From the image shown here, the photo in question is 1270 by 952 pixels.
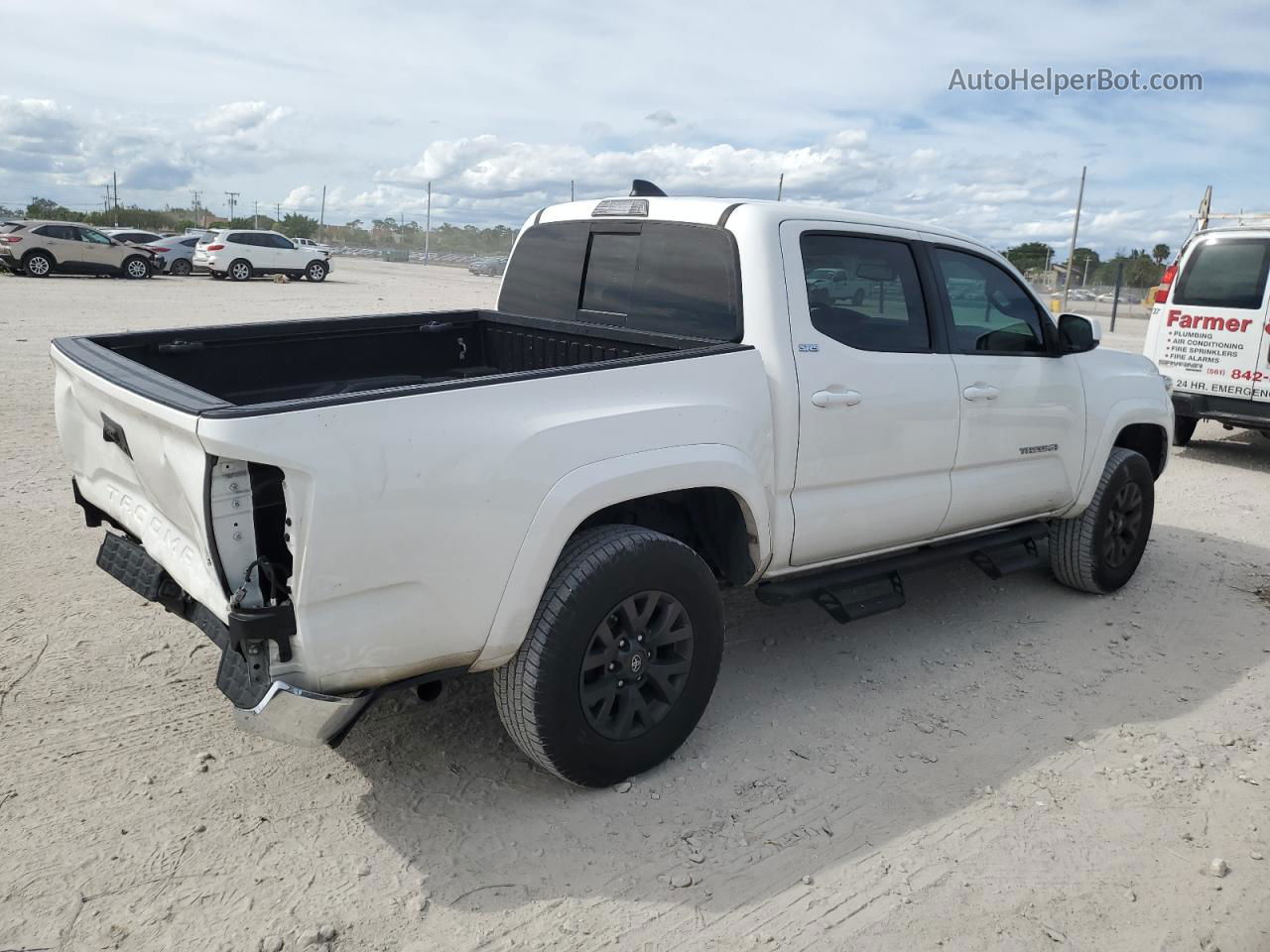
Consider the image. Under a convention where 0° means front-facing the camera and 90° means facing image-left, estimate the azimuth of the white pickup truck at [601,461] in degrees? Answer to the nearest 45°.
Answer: approximately 225°

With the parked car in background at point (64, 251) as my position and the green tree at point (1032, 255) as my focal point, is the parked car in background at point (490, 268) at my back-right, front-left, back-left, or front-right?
front-left

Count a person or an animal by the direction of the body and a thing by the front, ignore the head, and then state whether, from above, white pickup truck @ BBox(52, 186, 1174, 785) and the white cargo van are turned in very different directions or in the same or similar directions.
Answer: same or similar directions

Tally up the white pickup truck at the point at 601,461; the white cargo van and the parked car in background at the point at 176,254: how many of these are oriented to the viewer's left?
0

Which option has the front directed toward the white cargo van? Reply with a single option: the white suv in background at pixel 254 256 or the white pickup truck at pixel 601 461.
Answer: the white pickup truck

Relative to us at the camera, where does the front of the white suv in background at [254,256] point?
facing away from the viewer and to the right of the viewer

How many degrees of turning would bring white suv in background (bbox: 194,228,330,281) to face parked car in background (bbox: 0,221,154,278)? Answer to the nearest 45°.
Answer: approximately 180°

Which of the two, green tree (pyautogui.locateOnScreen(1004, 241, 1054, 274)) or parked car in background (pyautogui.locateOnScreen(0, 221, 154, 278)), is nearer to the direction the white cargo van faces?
the green tree

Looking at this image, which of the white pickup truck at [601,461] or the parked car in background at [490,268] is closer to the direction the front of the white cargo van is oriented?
the parked car in background

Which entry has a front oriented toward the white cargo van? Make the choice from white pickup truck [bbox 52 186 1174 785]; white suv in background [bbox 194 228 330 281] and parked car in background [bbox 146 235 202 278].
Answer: the white pickup truck

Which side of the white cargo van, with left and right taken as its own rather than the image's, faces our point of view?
back

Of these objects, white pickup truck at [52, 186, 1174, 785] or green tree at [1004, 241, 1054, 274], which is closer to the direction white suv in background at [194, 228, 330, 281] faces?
the green tree

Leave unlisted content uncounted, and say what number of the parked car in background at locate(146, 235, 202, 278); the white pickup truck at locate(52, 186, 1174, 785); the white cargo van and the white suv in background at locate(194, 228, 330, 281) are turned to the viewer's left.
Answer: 0

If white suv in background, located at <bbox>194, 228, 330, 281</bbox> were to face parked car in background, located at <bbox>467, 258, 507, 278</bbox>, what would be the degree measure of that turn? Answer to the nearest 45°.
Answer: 0° — it already faces it

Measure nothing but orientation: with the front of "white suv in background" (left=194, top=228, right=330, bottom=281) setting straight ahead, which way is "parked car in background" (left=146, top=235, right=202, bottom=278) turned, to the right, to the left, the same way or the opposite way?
the same way

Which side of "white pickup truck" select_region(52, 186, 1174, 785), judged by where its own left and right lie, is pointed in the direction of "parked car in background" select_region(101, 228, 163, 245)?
left

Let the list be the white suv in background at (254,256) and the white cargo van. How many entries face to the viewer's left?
0
